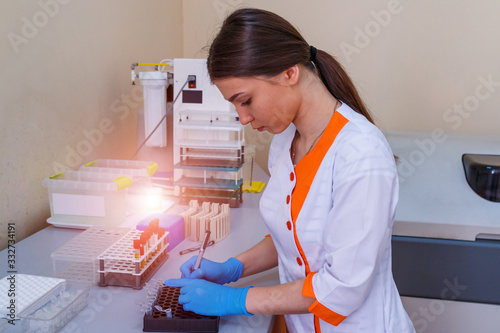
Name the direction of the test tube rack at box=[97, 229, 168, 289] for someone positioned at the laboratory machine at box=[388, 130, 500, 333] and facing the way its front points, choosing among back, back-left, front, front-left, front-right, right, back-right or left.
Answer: front-right

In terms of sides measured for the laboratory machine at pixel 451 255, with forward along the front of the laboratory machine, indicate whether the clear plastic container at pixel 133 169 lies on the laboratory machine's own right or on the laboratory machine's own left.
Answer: on the laboratory machine's own right

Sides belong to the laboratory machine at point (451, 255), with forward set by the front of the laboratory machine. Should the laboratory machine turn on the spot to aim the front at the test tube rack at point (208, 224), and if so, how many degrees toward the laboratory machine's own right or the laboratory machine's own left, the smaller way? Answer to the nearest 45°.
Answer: approximately 45° to the laboratory machine's own right

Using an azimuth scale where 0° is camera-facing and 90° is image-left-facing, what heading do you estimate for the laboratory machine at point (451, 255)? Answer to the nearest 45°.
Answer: approximately 0°

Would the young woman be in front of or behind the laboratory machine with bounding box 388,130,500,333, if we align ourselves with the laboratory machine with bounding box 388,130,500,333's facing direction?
in front

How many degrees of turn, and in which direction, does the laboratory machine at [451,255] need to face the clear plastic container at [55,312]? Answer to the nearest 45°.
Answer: approximately 45° to its right

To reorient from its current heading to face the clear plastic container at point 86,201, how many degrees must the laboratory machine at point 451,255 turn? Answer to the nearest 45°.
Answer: approximately 45° to its right

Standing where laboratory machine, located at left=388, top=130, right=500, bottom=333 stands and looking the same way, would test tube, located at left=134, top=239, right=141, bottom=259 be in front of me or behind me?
in front

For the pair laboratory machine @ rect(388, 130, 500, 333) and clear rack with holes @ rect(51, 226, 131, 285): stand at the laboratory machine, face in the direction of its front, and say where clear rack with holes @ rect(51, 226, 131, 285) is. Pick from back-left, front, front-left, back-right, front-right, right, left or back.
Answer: front-right

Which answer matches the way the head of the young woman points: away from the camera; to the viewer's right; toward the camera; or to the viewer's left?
to the viewer's left
